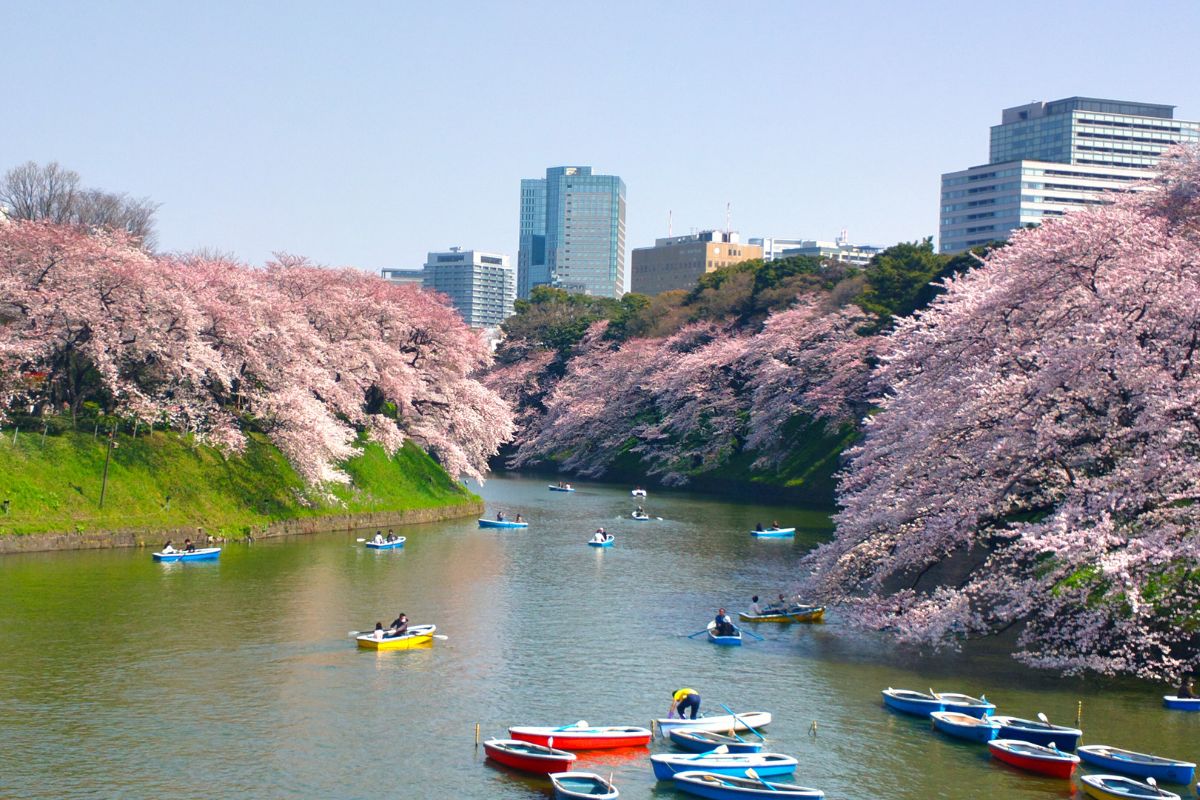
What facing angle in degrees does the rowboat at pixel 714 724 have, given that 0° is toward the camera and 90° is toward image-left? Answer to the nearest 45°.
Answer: approximately 270°

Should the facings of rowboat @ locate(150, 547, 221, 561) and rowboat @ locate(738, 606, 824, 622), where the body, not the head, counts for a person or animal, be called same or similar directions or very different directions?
same or similar directions

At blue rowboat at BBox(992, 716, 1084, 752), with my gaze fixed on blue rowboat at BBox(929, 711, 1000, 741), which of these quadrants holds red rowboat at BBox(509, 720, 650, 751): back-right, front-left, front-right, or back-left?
front-left

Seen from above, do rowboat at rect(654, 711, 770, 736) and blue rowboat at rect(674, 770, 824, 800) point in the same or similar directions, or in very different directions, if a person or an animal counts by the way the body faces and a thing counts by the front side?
same or similar directions

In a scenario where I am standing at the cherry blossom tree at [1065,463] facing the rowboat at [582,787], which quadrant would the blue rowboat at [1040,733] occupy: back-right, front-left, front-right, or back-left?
front-left

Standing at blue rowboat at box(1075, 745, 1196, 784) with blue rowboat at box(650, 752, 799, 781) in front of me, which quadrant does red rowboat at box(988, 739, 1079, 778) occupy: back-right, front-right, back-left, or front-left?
front-right

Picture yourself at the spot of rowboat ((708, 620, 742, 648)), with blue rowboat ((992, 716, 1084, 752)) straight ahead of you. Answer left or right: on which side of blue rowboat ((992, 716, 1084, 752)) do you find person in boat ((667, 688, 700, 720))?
right

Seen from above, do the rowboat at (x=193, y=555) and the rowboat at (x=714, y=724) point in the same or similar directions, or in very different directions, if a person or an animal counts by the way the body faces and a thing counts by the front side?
same or similar directions

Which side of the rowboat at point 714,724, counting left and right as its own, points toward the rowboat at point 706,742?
right
